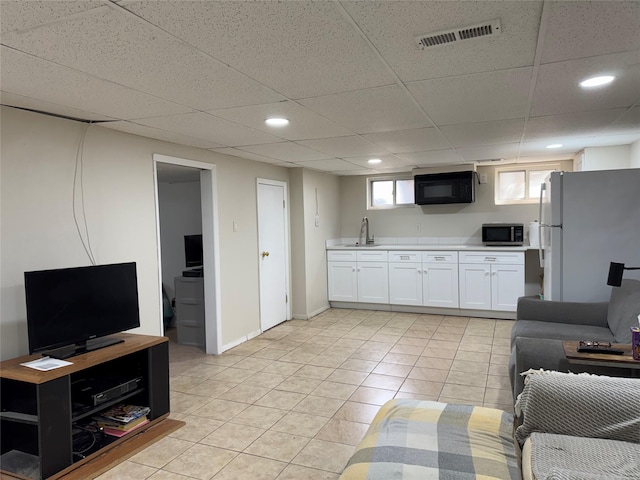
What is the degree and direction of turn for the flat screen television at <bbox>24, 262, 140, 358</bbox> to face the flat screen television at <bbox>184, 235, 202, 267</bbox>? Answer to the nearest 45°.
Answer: approximately 90° to its left

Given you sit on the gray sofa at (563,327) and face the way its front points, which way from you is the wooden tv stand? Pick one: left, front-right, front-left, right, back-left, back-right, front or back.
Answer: front-left

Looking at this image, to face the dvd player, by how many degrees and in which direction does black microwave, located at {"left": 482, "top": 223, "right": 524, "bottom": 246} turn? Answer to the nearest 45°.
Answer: approximately 45° to its right

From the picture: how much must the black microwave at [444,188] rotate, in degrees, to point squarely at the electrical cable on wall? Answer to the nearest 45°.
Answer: approximately 45° to its right

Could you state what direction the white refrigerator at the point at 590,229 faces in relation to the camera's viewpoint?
facing to the left of the viewer

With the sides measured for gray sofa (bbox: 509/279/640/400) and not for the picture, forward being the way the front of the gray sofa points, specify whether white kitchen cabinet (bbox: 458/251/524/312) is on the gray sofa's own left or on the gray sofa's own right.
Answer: on the gray sofa's own right

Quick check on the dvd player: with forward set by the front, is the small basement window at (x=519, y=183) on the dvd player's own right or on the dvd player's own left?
on the dvd player's own left

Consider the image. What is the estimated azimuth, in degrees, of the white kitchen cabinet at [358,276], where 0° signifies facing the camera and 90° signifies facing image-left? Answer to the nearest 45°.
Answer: approximately 0°

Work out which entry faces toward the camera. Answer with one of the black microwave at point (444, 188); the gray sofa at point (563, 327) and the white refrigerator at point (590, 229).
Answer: the black microwave

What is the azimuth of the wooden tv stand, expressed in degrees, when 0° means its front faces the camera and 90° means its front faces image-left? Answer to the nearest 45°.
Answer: approximately 315°

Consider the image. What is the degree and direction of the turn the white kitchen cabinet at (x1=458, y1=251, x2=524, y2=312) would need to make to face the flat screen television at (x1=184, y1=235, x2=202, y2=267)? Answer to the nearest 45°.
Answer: approximately 45° to its right

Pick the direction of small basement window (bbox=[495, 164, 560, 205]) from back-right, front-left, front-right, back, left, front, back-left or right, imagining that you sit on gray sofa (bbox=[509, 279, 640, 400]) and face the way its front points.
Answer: right

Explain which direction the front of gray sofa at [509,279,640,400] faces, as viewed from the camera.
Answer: facing to the left of the viewer

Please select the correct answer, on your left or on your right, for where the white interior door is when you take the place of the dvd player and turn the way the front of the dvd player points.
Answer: on your left
